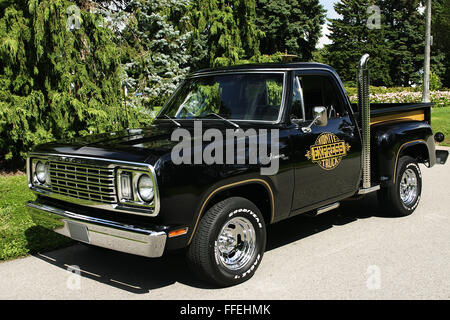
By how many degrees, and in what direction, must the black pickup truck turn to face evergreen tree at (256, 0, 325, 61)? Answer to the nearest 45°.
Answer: approximately 135° to its right

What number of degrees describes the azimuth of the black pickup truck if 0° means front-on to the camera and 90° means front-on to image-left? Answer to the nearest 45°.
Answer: approximately 45°
